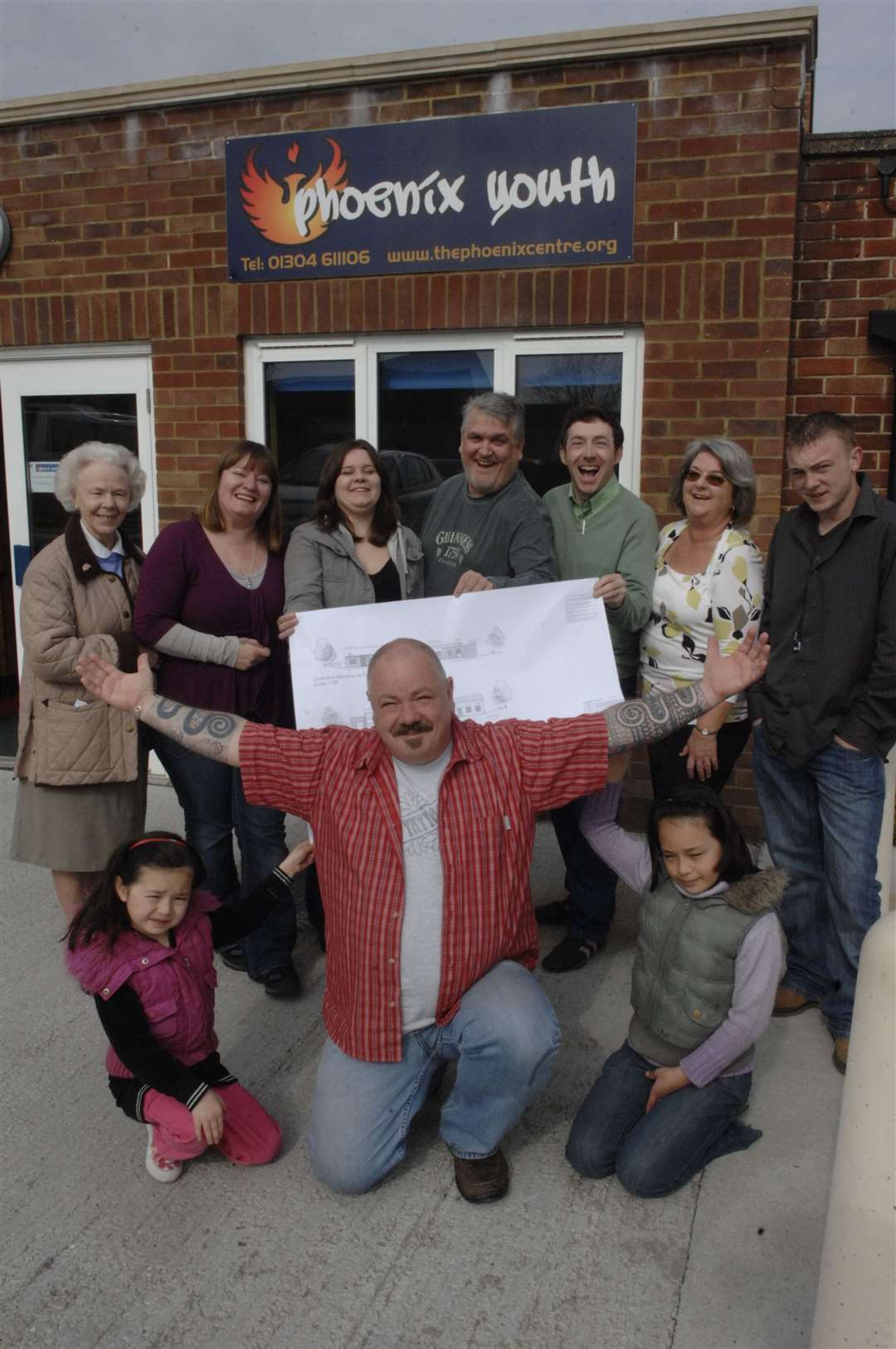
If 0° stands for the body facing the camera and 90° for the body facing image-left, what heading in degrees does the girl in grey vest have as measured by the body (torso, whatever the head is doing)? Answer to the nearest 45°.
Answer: approximately 45°

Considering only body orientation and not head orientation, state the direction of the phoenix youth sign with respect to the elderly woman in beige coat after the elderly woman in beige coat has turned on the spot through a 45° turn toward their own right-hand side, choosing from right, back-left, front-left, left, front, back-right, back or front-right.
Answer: back-left

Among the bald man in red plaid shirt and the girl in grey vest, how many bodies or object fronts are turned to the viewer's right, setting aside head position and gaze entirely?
0

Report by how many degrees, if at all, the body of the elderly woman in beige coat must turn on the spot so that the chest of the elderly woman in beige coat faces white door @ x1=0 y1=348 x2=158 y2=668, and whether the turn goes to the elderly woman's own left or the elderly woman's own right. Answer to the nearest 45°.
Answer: approximately 135° to the elderly woman's own left

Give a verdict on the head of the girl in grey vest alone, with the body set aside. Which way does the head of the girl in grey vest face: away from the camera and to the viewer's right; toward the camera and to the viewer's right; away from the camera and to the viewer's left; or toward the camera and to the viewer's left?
toward the camera and to the viewer's left

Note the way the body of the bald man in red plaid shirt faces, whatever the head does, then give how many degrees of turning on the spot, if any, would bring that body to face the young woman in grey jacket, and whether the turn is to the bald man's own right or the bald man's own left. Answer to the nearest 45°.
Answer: approximately 180°

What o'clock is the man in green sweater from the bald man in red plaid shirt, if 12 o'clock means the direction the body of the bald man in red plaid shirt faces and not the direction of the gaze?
The man in green sweater is roughly at 7 o'clock from the bald man in red plaid shirt.

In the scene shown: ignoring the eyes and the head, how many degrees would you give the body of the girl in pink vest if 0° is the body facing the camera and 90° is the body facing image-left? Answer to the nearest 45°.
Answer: approximately 315°

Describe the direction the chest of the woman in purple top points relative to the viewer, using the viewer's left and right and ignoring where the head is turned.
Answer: facing the viewer and to the right of the viewer

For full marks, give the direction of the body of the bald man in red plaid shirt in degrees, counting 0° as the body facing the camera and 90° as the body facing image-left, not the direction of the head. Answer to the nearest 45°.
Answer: approximately 0°
